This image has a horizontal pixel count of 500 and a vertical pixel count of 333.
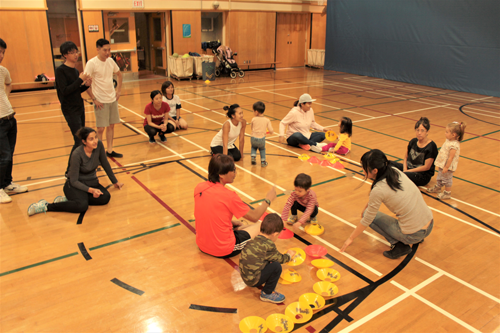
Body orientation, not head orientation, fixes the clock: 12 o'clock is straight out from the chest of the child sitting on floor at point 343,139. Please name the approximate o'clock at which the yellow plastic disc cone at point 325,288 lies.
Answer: The yellow plastic disc cone is roughly at 9 o'clock from the child sitting on floor.

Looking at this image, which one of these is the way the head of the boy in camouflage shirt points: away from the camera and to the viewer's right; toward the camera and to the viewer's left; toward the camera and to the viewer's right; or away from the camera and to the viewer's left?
away from the camera and to the viewer's right

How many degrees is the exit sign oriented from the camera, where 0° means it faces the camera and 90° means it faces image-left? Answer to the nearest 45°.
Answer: approximately 0°

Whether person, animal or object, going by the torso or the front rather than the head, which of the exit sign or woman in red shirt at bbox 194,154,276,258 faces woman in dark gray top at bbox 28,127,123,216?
the exit sign

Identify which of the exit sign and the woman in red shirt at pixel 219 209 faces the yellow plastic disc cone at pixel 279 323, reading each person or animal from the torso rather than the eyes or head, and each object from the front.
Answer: the exit sign

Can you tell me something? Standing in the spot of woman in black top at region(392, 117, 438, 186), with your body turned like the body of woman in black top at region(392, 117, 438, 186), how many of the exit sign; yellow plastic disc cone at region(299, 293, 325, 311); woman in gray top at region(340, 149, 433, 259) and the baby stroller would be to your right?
2

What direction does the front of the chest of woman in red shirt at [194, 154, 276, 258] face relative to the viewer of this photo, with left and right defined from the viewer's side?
facing away from the viewer and to the right of the viewer

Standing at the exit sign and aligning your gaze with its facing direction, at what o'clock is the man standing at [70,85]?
The man standing is roughly at 12 o'clock from the exit sign.

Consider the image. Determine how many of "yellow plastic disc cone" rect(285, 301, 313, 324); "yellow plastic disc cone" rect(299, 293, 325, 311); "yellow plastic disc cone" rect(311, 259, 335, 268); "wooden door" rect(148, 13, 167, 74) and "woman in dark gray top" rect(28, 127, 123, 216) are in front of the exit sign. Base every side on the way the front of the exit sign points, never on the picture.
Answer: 4

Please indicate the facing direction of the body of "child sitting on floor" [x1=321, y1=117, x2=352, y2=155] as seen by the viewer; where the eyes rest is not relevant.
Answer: to the viewer's left

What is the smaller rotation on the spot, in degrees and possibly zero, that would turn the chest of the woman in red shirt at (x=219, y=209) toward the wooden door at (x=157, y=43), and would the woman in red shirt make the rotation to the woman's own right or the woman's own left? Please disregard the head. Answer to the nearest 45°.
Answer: approximately 45° to the woman's own left

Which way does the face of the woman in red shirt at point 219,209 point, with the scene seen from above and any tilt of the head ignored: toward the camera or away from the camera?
away from the camera
